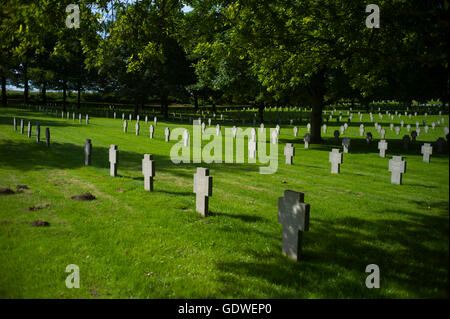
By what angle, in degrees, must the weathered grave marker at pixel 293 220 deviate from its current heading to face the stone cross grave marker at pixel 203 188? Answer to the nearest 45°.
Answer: approximately 90° to its right

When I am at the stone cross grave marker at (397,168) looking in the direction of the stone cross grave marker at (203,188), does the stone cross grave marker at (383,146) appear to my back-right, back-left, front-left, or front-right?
back-right

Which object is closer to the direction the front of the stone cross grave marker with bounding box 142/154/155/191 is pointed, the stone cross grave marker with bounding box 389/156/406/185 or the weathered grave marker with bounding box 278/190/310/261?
the weathered grave marker

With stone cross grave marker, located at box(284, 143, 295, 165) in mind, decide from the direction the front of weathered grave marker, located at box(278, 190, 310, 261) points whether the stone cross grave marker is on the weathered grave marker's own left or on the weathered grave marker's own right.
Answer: on the weathered grave marker's own right

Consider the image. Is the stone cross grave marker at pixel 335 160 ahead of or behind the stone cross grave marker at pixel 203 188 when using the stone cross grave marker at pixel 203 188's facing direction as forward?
behind

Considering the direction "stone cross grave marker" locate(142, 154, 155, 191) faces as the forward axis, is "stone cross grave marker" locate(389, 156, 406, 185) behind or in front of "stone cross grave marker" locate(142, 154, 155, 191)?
behind

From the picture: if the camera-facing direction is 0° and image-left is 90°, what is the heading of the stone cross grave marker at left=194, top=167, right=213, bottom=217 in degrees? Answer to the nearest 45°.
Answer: approximately 45°

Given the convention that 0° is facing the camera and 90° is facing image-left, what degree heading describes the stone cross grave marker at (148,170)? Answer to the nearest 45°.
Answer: approximately 45°

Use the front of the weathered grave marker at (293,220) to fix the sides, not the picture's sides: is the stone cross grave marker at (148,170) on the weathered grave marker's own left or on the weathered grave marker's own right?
on the weathered grave marker's own right

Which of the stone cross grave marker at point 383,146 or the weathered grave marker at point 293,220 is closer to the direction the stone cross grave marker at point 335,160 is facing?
the weathered grave marker
